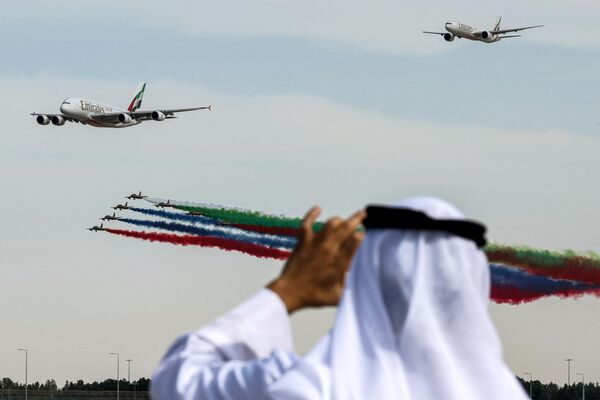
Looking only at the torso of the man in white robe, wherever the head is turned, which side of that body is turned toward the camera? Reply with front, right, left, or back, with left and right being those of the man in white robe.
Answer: back
